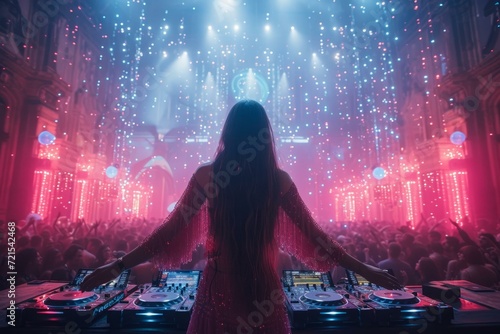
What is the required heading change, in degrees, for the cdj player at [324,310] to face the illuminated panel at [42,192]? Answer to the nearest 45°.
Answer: approximately 135° to its right

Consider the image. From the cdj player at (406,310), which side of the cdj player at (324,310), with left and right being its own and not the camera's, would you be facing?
left

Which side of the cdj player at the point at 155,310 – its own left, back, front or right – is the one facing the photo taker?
front

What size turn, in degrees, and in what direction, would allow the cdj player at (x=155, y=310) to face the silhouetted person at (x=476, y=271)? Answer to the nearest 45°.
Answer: approximately 90° to its left

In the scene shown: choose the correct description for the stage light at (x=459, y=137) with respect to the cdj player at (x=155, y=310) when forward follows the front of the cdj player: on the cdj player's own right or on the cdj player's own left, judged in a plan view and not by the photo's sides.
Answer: on the cdj player's own left

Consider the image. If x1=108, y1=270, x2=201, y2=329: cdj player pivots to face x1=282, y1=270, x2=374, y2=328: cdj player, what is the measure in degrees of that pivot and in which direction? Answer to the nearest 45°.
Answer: approximately 90° to its left

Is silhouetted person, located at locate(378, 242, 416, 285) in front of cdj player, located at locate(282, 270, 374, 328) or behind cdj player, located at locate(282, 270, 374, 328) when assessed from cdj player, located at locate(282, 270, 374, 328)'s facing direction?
behind

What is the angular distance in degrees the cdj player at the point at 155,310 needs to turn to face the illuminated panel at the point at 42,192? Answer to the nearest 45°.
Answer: approximately 180°

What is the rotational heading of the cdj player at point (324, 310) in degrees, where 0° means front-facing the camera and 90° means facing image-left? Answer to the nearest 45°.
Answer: approximately 0°

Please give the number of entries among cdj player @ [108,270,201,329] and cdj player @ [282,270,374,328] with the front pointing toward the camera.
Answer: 2

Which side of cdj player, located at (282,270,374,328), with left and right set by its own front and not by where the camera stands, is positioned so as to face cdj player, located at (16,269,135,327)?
right

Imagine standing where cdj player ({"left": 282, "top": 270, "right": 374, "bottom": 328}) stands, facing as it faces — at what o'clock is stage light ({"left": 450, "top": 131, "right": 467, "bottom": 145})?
The stage light is roughly at 7 o'clock from the cdj player.

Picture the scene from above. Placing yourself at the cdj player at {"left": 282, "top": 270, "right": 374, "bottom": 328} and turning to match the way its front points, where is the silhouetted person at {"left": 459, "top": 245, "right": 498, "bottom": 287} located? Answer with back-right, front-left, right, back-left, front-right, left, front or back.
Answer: back-left
